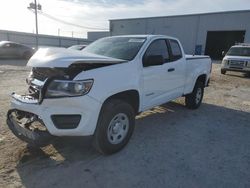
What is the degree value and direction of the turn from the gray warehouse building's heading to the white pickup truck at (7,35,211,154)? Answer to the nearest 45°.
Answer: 0° — it already faces it

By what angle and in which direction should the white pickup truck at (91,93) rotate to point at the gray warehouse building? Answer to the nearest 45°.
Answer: approximately 180°

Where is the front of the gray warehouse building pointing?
toward the camera

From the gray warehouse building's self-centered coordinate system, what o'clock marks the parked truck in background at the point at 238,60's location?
The parked truck in background is roughly at 12 o'clock from the gray warehouse building.

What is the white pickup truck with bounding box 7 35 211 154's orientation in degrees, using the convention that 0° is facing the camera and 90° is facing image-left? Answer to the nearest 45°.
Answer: approximately 45°

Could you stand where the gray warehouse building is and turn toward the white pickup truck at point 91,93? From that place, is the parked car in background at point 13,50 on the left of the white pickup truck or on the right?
right

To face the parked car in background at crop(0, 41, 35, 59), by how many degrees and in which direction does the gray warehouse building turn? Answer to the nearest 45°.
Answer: approximately 45° to its right

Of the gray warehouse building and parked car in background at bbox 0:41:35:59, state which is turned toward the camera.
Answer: the gray warehouse building

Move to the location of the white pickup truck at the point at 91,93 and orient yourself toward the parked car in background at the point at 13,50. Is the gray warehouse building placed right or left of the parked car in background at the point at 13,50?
right

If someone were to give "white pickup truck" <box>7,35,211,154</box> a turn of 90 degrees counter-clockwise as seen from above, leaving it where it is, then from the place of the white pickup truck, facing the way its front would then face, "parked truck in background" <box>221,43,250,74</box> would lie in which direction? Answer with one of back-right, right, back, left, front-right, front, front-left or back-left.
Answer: left

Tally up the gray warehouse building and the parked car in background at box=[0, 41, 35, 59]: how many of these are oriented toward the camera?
1

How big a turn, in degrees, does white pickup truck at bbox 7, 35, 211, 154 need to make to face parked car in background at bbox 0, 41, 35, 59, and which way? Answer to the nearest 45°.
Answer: approximately 90° to its right
